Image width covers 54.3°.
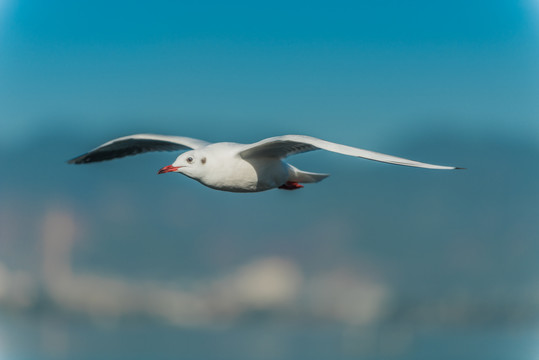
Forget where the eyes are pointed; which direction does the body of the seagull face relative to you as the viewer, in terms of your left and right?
facing the viewer and to the left of the viewer
